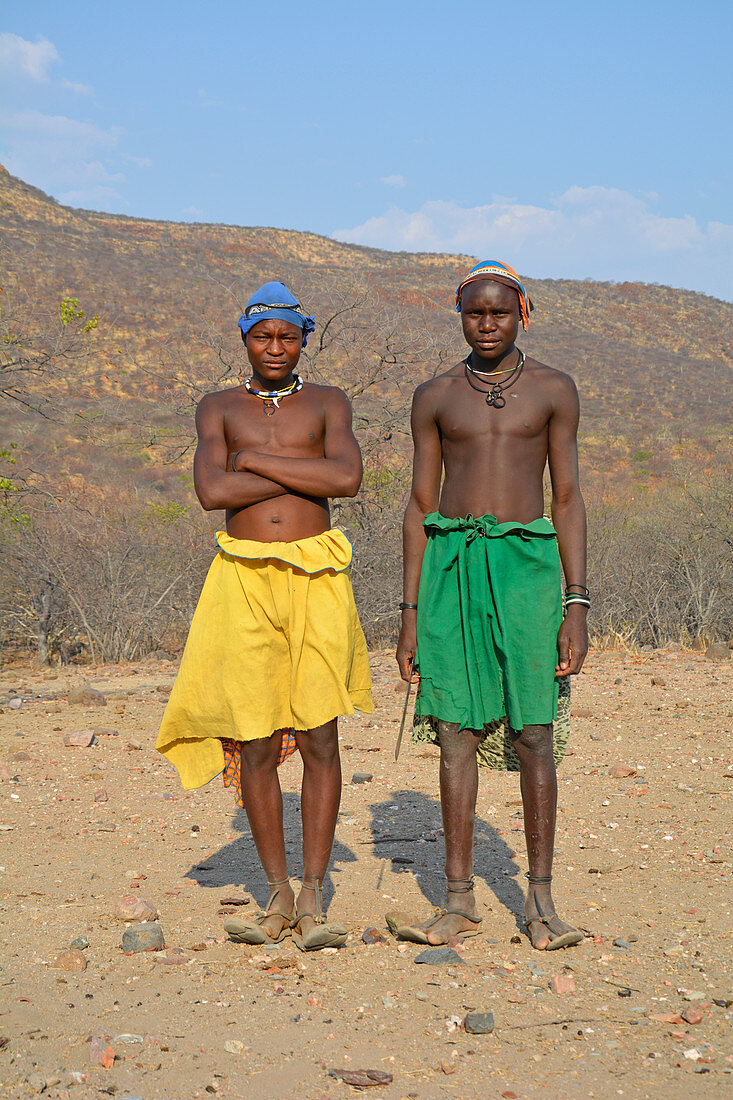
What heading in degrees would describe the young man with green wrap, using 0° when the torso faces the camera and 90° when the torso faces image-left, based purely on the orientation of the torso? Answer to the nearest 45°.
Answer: approximately 0°

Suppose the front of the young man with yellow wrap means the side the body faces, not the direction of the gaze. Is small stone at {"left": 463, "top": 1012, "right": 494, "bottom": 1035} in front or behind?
in front

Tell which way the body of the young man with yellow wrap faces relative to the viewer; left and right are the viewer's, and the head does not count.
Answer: facing the viewer

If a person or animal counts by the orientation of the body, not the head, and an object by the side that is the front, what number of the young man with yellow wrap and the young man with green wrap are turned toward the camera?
2

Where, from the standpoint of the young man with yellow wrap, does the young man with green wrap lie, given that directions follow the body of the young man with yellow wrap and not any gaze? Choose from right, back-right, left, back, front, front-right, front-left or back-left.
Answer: left

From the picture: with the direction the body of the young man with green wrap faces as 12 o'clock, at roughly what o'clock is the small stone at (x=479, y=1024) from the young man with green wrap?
The small stone is roughly at 12 o'clock from the young man with green wrap.

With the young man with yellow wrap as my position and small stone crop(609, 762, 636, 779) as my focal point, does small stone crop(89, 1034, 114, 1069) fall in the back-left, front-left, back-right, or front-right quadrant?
back-right
